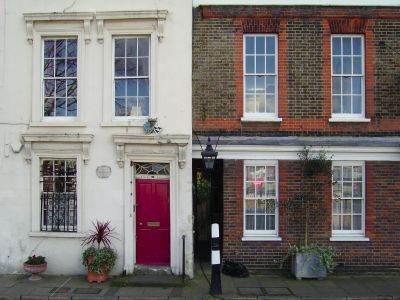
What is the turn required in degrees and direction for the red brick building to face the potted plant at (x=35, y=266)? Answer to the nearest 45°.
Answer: approximately 90° to its right

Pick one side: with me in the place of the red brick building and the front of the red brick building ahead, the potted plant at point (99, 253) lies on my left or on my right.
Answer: on my right

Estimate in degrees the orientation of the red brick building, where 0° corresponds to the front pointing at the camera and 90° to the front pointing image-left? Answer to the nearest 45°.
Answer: approximately 0°

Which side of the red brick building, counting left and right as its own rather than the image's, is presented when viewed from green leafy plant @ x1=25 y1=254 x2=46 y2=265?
right

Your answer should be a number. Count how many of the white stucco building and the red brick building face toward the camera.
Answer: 2
